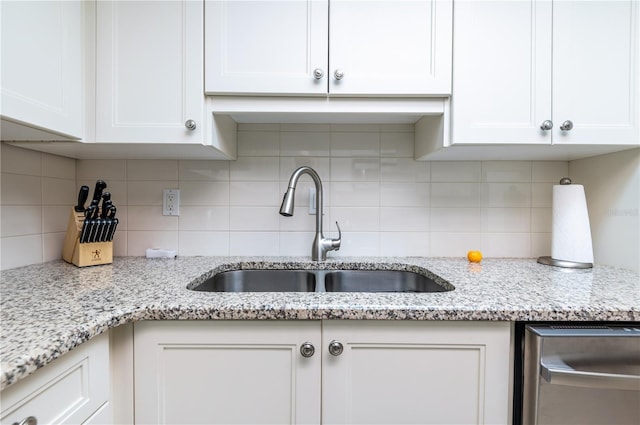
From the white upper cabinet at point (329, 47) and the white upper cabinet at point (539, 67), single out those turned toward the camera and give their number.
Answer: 2

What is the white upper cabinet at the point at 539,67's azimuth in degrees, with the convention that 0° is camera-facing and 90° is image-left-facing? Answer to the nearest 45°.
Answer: approximately 0°

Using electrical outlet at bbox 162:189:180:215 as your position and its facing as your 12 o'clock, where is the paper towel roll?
The paper towel roll is roughly at 10 o'clock from the electrical outlet.

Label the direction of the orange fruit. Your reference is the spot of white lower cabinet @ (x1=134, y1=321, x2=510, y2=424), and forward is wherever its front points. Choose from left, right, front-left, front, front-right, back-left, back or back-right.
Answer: back-left

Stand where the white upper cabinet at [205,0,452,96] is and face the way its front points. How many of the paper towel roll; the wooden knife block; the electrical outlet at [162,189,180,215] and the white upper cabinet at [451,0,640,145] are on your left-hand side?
2

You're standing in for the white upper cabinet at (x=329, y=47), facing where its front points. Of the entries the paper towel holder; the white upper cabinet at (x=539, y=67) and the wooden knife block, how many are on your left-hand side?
2

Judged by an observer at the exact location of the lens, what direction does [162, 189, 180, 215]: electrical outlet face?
facing the viewer

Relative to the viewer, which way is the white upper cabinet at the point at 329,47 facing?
toward the camera

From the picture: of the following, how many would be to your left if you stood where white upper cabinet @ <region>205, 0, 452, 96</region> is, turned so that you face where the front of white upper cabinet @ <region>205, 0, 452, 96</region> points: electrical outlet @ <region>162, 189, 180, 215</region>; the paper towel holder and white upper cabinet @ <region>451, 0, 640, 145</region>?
2

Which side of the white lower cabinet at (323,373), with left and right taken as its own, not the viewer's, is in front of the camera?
front

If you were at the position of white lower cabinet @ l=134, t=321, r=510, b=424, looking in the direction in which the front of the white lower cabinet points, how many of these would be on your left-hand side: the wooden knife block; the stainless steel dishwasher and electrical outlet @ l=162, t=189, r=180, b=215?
1

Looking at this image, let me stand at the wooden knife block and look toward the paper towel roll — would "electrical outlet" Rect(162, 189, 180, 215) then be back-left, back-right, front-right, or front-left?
front-left

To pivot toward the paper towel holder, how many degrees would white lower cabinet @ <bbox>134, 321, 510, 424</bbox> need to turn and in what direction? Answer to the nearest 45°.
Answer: approximately 135° to its left
